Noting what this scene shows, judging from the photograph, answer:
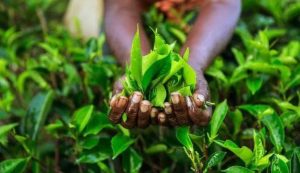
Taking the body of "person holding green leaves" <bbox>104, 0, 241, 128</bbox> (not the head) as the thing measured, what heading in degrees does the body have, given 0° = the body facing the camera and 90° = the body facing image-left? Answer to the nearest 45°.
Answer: approximately 0°
